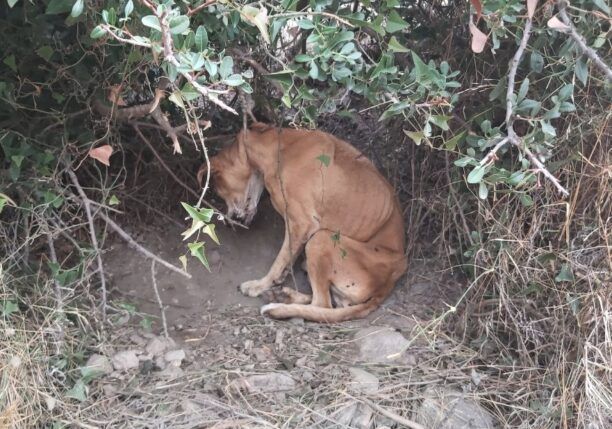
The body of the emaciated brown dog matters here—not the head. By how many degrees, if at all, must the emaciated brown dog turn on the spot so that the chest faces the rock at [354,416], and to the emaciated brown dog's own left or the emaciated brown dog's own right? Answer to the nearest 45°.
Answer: approximately 90° to the emaciated brown dog's own left

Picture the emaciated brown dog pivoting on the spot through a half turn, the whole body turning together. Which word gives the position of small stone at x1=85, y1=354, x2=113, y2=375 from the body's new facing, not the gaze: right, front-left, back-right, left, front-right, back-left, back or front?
back-right

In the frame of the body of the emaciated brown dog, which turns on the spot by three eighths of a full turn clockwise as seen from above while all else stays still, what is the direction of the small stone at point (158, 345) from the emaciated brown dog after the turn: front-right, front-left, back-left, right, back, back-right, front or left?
back

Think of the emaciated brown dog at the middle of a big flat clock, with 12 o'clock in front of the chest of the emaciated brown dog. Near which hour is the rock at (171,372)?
The rock is roughly at 10 o'clock from the emaciated brown dog.

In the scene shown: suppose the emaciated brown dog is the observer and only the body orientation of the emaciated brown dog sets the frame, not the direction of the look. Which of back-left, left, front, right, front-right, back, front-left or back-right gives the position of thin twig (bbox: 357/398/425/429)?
left

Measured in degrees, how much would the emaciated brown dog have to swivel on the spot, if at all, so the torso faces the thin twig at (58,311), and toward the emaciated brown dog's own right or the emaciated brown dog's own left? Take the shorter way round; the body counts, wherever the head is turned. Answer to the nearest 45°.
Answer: approximately 45° to the emaciated brown dog's own left

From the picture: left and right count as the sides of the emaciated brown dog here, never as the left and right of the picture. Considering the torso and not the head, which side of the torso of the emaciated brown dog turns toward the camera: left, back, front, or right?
left

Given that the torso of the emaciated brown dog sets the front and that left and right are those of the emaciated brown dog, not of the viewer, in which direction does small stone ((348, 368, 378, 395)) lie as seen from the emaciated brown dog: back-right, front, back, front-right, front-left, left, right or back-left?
left
